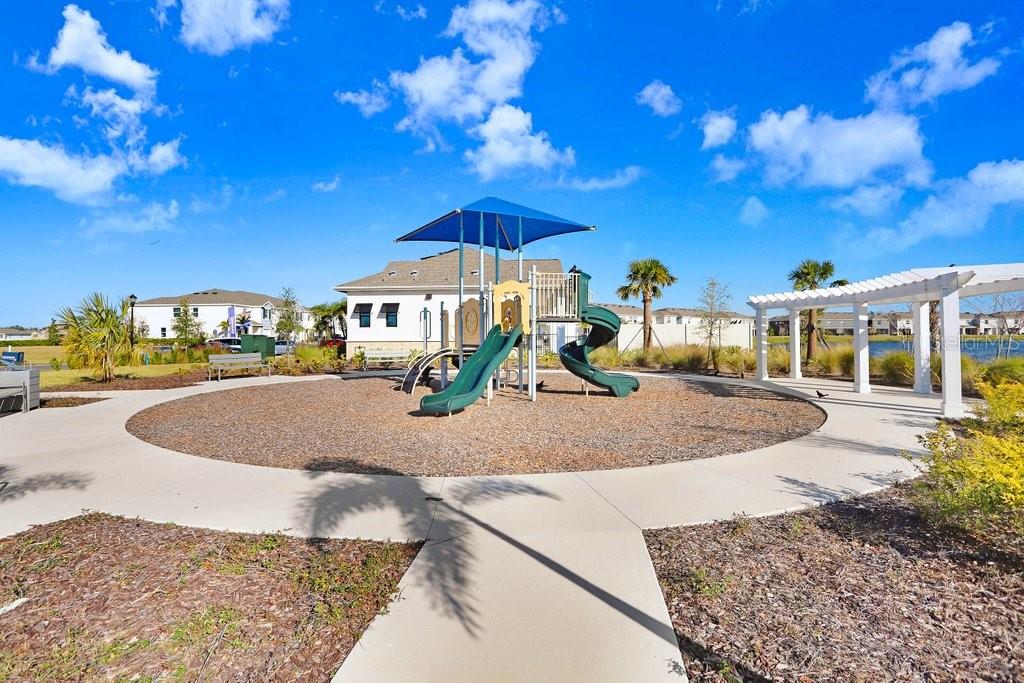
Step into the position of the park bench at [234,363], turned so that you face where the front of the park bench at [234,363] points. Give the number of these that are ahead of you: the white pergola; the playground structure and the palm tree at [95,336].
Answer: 2

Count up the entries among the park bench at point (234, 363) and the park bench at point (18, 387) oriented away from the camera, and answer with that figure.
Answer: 0

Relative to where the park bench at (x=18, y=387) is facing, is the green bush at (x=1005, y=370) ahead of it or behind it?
ahead

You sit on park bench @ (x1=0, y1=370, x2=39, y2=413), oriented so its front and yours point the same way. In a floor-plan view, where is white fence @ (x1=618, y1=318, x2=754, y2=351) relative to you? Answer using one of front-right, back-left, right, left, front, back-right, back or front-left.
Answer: front-left

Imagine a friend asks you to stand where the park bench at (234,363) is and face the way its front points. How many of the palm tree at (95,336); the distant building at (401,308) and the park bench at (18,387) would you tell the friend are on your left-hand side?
1

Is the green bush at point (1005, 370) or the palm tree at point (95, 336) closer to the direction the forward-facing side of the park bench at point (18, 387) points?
the green bush

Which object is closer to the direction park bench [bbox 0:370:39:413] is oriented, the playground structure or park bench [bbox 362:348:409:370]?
the playground structure

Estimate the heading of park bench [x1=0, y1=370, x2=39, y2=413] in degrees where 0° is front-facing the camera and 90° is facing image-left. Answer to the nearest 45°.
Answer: approximately 315°

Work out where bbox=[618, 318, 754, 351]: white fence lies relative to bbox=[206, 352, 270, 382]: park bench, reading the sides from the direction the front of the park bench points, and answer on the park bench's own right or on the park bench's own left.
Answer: on the park bench's own left

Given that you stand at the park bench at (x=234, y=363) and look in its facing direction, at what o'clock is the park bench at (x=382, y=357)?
the park bench at (x=382, y=357) is roughly at 10 o'clock from the park bench at (x=234, y=363).
